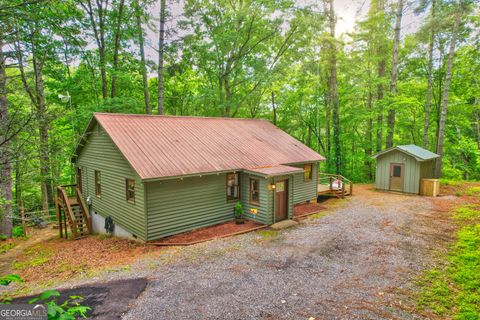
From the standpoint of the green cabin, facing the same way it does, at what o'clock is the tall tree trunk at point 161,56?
The tall tree trunk is roughly at 7 o'clock from the green cabin.

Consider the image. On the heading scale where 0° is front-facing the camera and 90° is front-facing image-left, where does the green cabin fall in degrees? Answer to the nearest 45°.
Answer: approximately 315°

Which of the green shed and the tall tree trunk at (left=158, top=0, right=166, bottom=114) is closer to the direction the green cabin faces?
the green shed

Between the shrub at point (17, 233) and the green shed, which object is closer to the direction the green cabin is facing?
the green shed
